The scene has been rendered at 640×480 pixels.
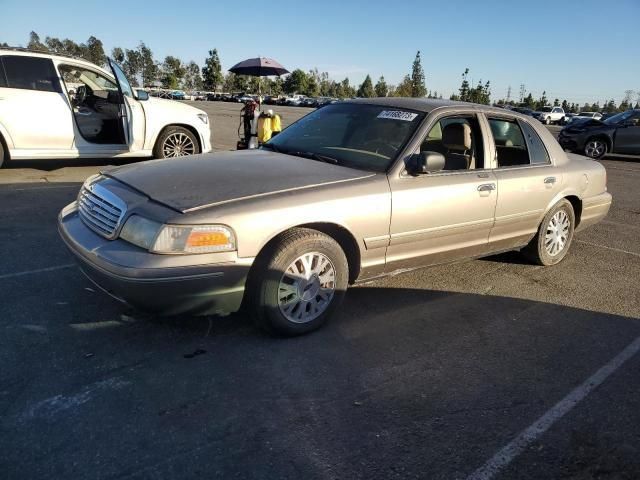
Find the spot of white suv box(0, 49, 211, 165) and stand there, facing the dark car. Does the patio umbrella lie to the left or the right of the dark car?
left

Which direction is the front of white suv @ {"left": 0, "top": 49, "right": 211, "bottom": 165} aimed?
to the viewer's right

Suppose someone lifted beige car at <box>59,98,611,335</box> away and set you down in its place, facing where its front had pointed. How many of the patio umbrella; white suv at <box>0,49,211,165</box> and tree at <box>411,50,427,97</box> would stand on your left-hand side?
0

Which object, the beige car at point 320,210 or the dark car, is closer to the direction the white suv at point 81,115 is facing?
the dark car

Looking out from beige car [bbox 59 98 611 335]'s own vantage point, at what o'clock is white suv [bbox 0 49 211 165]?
The white suv is roughly at 3 o'clock from the beige car.

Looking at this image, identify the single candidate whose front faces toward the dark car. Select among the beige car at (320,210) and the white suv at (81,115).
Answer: the white suv

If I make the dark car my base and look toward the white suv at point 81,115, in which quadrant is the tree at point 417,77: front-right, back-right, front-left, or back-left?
back-right

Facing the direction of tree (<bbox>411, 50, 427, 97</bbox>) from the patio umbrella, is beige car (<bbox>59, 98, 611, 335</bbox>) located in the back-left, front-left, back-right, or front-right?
back-right

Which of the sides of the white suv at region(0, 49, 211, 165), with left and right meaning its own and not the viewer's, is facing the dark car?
front

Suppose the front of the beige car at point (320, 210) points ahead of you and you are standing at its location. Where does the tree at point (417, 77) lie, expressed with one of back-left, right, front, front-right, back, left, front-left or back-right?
back-right

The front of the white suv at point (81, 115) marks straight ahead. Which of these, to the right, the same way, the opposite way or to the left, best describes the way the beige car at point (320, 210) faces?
the opposite way

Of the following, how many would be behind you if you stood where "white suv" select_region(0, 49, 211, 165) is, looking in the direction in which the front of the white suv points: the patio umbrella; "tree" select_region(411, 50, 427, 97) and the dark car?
0

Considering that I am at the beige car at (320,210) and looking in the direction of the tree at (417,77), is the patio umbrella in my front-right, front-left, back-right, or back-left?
front-left

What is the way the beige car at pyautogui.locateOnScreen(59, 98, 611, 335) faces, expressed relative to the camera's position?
facing the viewer and to the left of the viewer

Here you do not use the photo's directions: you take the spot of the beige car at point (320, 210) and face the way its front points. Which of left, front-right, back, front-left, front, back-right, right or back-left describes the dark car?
back

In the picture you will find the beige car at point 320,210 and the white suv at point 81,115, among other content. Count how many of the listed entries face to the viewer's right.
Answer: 1

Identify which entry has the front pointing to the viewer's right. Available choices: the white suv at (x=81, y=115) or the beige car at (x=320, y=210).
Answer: the white suv

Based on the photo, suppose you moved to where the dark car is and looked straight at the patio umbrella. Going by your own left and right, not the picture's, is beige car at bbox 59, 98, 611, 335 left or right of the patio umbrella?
left

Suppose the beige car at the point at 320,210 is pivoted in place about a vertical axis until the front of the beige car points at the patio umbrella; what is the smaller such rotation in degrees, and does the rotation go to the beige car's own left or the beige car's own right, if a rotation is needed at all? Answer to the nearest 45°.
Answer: approximately 135° to the beige car's own right

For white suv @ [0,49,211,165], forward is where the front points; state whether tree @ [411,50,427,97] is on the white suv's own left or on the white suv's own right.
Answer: on the white suv's own left

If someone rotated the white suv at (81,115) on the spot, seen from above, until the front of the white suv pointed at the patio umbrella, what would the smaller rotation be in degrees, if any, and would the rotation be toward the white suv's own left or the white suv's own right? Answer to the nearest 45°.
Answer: approximately 45° to the white suv's own left
